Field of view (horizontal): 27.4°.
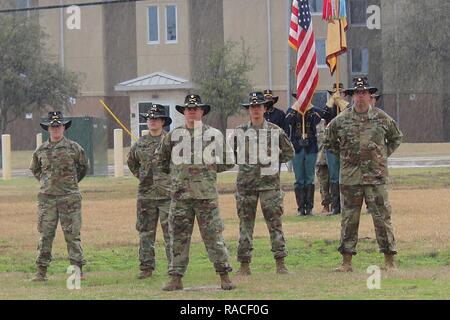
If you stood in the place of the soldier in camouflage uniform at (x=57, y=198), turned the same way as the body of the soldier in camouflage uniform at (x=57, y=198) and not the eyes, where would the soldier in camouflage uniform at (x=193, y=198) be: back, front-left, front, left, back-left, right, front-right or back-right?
front-left

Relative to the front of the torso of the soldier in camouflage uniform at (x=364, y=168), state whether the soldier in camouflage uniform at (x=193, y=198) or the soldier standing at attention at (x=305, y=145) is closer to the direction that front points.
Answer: the soldier in camouflage uniform

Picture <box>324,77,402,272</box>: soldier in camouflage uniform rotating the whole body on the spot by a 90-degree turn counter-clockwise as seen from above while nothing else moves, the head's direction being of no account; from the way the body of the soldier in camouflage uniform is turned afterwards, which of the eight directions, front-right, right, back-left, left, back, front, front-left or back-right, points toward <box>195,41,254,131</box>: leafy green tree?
left

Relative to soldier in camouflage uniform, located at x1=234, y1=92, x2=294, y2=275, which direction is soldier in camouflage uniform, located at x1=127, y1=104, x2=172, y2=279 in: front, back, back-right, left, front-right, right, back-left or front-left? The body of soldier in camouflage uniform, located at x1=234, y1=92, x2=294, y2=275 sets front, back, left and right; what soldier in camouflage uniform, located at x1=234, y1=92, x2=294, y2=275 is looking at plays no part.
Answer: right

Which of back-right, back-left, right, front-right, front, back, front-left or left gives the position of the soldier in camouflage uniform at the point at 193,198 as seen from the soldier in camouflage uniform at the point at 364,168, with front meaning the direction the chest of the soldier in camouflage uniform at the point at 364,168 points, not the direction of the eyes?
front-right

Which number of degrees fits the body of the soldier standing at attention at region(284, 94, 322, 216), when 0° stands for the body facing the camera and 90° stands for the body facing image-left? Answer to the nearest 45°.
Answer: approximately 0°

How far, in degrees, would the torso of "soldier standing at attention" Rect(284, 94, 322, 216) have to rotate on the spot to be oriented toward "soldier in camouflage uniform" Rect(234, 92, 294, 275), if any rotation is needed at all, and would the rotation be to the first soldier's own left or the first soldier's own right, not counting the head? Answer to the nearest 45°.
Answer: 0° — they already face them

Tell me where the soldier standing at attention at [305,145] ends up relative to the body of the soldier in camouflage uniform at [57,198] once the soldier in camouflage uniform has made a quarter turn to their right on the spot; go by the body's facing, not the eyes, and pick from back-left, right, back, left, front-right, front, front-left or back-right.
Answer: back-right

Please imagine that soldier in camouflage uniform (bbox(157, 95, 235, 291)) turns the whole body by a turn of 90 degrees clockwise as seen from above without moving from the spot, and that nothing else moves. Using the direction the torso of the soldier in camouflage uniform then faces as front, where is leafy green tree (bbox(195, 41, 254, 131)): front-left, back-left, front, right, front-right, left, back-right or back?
right

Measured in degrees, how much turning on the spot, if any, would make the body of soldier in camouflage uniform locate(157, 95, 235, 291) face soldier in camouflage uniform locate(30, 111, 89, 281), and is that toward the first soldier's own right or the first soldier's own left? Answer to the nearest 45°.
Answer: approximately 135° to the first soldier's own right
